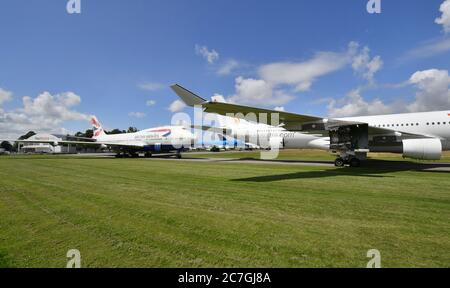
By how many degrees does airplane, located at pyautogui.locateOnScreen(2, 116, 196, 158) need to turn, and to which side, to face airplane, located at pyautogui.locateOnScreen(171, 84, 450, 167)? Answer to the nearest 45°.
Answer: approximately 45° to its right

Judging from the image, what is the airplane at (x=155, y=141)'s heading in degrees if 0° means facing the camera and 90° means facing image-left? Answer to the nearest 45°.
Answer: approximately 315°
